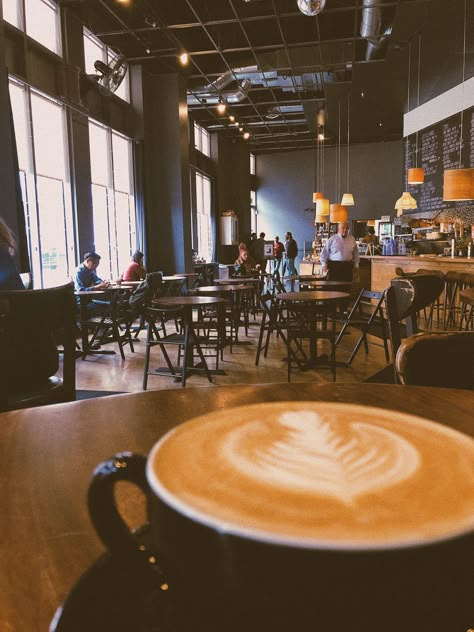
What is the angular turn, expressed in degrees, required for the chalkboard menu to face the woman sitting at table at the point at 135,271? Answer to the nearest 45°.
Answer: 0° — it already faces them

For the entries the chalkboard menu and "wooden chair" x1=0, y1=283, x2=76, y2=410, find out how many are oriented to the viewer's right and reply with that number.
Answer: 0

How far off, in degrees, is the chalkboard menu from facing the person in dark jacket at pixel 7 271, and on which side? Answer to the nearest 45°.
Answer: approximately 45° to its left

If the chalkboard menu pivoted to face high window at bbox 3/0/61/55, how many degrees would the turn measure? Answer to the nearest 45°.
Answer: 0° — it already faces it

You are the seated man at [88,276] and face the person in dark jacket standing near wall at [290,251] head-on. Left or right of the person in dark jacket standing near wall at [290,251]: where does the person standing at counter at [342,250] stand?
right

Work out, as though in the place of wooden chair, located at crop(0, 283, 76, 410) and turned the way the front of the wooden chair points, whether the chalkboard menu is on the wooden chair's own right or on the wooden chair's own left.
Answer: on the wooden chair's own right

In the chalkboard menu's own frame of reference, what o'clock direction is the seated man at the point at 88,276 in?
The seated man is roughly at 12 o'clock from the chalkboard menu.

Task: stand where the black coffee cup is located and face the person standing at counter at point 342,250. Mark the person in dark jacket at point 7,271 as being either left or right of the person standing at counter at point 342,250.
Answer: left

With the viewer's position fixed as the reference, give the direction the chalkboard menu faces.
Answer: facing the viewer and to the left of the viewer
